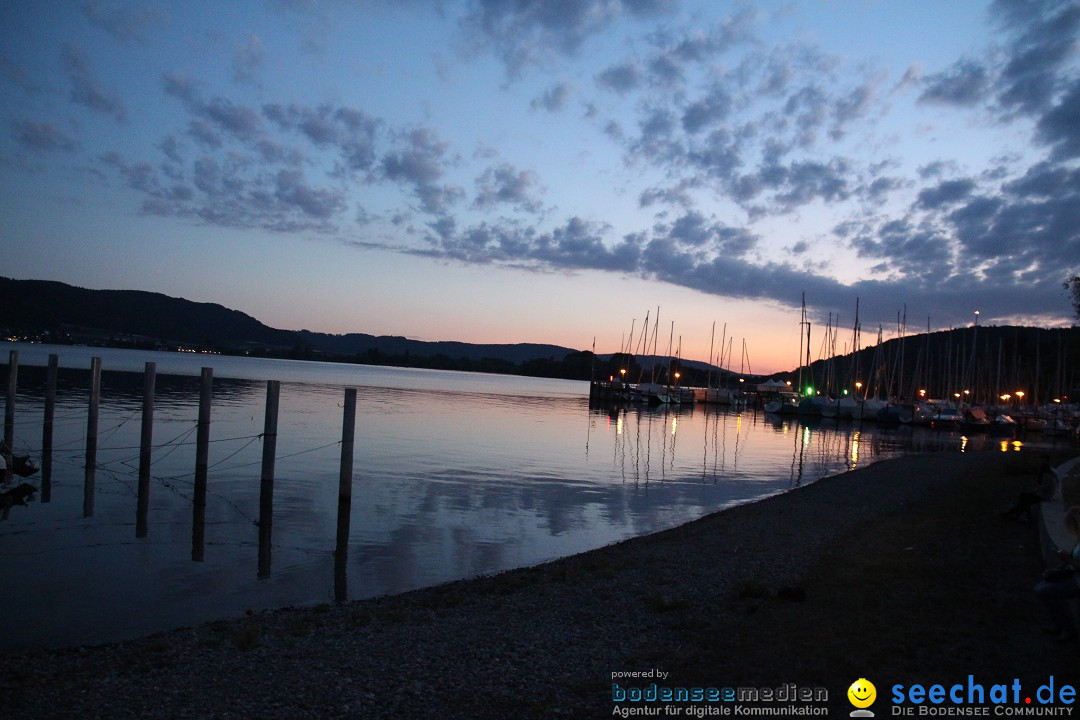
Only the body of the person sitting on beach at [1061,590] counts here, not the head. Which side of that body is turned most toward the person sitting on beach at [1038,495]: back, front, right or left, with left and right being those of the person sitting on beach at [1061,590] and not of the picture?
right

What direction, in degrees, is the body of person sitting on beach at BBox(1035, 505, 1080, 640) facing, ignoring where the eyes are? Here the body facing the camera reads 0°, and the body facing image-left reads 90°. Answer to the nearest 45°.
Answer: approximately 90°

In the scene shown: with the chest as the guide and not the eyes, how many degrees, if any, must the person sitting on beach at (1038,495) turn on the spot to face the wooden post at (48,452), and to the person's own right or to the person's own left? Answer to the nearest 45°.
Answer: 0° — they already face it

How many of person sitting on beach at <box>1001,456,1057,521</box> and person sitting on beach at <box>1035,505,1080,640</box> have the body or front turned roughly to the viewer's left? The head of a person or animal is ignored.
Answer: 2

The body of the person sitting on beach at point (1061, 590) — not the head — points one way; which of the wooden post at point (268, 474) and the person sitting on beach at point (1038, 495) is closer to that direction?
the wooden post

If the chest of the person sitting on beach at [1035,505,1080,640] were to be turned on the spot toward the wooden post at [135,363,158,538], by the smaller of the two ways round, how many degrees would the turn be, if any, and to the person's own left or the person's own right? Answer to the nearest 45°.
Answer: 0° — they already face it

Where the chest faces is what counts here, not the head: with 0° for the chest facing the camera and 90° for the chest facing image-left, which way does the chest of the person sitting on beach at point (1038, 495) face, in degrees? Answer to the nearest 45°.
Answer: approximately 90°

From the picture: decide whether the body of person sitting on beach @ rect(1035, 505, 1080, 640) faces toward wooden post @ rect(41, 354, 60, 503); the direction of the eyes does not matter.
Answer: yes
